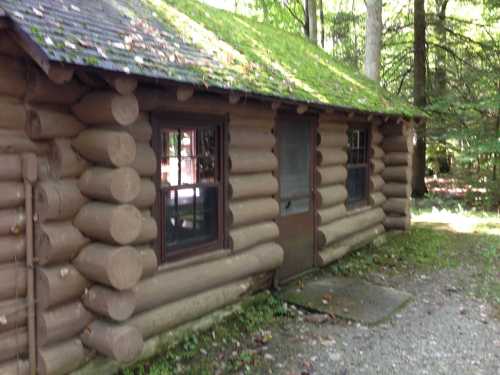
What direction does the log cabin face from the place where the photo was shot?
facing the viewer and to the right of the viewer
